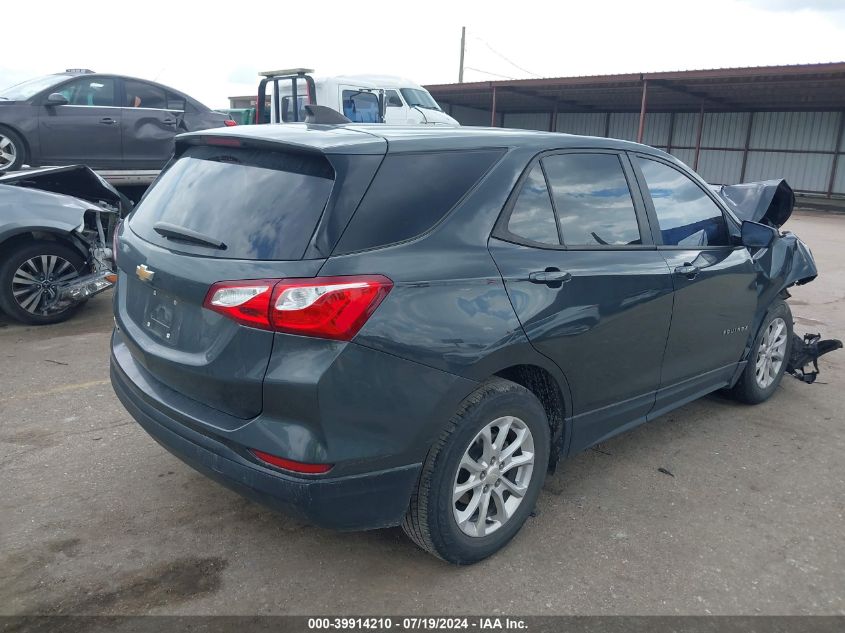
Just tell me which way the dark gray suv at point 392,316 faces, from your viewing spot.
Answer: facing away from the viewer and to the right of the viewer

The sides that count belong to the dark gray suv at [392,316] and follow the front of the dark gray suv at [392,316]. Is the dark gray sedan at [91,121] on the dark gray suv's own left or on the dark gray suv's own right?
on the dark gray suv's own left

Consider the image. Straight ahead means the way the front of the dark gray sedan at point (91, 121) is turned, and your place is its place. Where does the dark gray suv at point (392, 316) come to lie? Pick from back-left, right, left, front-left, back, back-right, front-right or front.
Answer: left

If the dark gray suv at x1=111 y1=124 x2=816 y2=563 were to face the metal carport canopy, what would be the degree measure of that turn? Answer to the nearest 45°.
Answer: approximately 45° to its left

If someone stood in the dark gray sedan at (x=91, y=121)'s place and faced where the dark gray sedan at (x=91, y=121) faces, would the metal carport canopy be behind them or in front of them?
behind

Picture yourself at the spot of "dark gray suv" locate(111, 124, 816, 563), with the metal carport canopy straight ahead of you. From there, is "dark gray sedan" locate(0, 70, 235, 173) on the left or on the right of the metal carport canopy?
left

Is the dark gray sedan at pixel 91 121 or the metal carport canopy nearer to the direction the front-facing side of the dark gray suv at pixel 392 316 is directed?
the metal carport canopy

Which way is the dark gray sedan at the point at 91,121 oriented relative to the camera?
to the viewer's left

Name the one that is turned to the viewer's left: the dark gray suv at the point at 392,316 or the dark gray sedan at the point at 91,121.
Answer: the dark gray sedan at the point at 91,121

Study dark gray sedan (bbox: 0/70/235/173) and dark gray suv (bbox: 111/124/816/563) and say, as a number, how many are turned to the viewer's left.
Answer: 1
